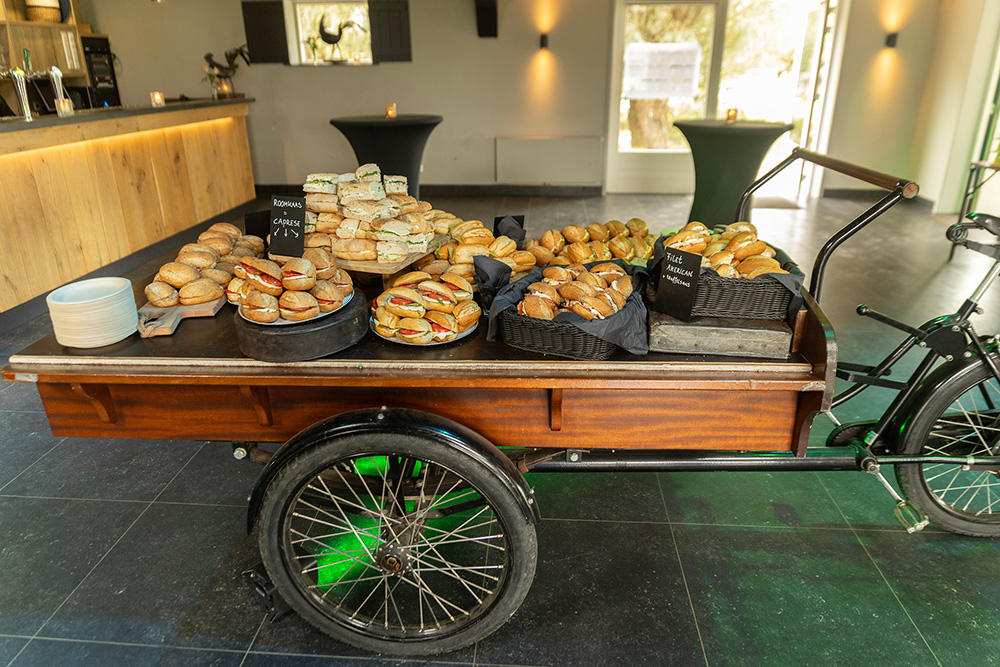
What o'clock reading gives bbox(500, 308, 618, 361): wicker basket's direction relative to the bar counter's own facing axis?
The wicker basket is roughly at 1 o'clock from the bar counter.

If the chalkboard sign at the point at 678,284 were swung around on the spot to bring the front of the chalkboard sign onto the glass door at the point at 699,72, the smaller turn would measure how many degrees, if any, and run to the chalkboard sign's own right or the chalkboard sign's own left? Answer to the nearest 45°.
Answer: approximately 180°

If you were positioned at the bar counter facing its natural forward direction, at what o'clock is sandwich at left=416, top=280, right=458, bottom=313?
The sandwich is roughly at 1 o'clock from the bar counter.

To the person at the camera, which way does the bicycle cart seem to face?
facing to the left of the viewer

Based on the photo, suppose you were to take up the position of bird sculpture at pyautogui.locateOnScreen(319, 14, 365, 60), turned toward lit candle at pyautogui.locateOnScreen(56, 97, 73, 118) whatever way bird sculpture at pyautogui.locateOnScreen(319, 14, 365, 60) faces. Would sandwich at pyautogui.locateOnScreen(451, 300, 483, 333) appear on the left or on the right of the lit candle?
left

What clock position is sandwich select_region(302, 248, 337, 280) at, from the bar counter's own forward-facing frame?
The sandwich is roughly at 1 o'clock from the bar counter.

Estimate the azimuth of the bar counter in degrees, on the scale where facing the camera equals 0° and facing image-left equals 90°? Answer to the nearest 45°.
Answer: approximately 315°

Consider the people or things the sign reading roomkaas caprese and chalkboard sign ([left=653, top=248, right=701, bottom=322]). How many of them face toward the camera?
2

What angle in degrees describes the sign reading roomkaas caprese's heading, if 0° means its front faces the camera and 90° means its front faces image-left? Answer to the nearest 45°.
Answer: approximately 0°
